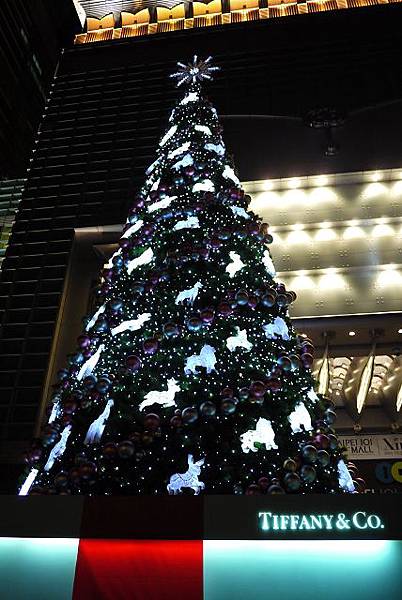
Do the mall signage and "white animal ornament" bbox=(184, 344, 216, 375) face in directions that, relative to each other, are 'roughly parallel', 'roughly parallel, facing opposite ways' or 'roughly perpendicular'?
roughly perpendicular

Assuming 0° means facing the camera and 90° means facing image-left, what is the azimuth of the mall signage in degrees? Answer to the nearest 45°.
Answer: approximately 0°
